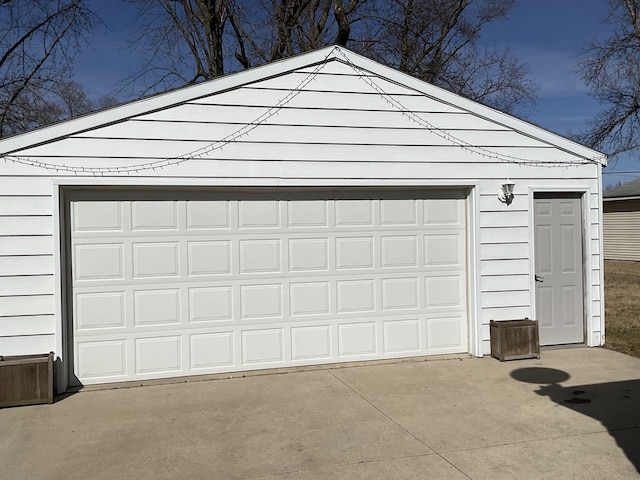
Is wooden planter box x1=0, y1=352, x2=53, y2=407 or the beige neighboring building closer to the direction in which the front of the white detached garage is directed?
the wooden planter box

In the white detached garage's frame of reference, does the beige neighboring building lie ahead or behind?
behind

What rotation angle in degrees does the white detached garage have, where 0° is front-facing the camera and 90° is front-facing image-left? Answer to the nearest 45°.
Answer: approximately 0°
